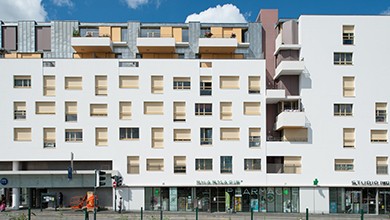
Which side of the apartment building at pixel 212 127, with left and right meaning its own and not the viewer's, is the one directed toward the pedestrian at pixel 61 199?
right

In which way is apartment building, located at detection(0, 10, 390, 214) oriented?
toward the camera
